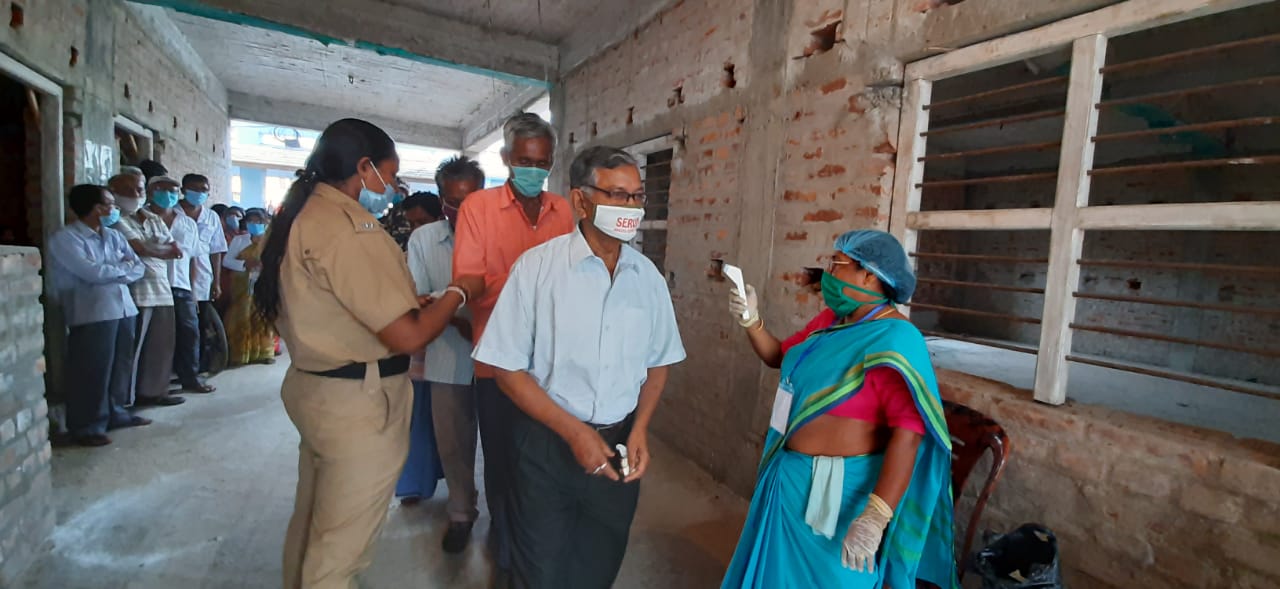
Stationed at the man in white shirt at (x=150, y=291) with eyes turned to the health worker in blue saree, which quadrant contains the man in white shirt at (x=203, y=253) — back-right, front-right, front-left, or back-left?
back-left

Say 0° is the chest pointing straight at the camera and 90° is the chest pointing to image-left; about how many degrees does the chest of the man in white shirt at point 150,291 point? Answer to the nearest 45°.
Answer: approximately 315°

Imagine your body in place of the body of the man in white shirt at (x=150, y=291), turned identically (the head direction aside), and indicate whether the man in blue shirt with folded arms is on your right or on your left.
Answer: on your right

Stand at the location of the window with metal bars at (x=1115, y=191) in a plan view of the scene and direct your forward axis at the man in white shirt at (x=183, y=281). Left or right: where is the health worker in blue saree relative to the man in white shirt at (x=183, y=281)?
left

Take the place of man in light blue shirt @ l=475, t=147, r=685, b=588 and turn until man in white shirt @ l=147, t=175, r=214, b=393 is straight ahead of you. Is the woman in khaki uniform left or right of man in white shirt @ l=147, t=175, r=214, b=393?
left

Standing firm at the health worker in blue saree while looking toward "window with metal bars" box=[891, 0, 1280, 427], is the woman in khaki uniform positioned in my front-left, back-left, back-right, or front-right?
back-left

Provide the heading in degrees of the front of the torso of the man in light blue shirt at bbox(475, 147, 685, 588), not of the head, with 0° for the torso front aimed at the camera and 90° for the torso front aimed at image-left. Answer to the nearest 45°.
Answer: approximately 315°

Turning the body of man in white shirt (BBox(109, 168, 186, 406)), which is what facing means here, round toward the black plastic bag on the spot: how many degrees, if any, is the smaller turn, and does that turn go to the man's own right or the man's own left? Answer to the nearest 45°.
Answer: approximately 45° to the man's own right

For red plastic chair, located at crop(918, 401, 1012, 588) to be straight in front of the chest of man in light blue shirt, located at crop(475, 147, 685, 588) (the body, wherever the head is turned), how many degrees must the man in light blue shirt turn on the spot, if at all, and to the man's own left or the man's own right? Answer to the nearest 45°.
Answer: approximately 45° to the man's own left

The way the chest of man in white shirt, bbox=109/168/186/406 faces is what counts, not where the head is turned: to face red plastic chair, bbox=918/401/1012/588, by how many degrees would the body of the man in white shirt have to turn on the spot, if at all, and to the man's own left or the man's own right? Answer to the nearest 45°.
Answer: approximately 45° to the man's own right

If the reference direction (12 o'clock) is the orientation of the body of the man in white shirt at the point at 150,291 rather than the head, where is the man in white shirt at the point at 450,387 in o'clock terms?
the man in white shirt at the point at 450,387 is roughly at 1 o'clock from the man in white shirt at the point at 150,291.

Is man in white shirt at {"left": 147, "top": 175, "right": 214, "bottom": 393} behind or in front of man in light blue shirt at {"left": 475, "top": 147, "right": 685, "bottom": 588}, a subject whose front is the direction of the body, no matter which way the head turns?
behind
